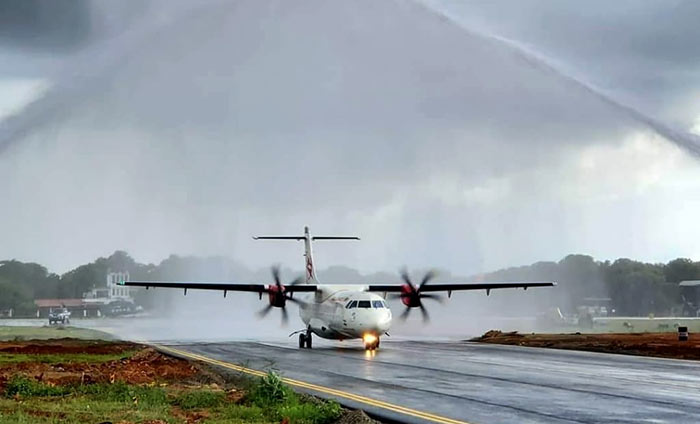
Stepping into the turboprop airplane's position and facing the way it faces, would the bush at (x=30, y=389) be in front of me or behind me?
in front

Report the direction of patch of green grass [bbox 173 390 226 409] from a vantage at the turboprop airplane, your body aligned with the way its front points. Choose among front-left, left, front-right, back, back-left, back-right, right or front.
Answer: front

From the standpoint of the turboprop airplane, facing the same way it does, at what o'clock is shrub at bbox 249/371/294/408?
The shrub is roughly at 12 o'clock from the turboprop airplane.

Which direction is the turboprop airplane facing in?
toward the camera

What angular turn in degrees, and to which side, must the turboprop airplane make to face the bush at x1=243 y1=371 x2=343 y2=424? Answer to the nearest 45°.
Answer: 0° — it already faces it
